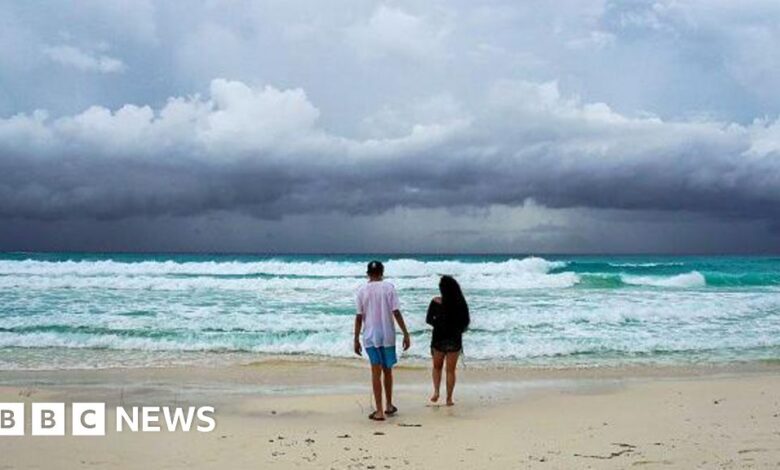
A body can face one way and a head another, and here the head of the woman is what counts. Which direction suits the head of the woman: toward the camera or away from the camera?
away from the camera

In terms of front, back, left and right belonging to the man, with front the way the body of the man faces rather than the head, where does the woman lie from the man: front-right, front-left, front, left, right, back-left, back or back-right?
front-right

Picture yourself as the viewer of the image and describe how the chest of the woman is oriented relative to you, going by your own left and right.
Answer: facing away from the viewer

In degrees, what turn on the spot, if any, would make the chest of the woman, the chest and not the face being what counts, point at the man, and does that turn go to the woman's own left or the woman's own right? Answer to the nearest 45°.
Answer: approximately 135° to the woman's own left

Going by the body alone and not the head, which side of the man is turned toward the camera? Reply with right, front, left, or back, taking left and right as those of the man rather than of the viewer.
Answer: back

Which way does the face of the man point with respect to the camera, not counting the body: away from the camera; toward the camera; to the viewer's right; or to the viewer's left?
away from the camera

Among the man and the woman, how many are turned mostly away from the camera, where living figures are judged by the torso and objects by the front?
2
